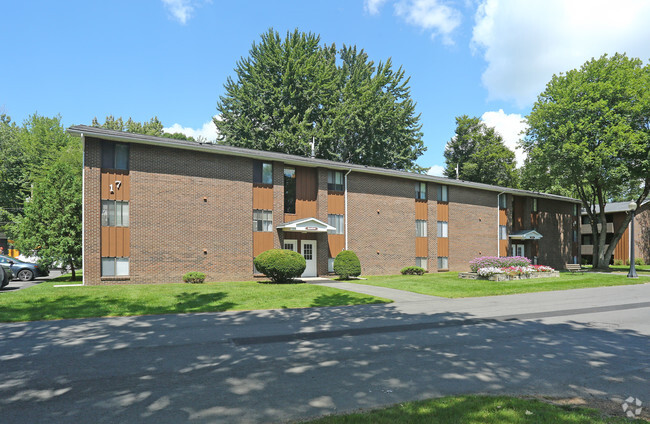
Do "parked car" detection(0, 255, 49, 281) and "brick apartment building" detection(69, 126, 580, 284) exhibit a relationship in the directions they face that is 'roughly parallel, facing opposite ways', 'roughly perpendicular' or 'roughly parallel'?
roughly perpendicular

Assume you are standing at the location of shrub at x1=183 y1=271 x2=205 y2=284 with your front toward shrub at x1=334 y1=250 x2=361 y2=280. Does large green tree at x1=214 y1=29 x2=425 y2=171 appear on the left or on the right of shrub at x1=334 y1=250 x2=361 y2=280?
left

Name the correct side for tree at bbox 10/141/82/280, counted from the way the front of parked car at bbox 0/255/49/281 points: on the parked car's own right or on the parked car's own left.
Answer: on the parked car's own right

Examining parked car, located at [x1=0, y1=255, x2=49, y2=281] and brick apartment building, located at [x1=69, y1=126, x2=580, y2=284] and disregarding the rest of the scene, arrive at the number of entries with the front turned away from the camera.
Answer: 0

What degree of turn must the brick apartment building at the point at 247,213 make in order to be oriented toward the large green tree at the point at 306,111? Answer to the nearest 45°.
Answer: approximately 135° to its left

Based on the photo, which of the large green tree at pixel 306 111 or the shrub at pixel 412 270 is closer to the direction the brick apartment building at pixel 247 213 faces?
the shrub
